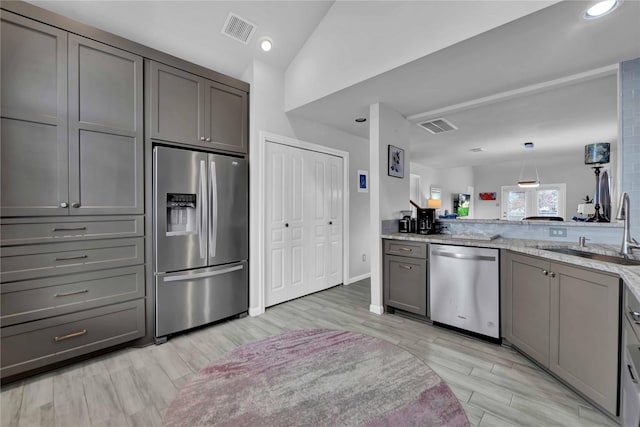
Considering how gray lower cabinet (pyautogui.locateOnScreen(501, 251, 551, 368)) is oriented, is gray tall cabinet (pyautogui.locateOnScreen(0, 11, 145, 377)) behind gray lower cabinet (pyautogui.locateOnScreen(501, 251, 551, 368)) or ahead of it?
ahead

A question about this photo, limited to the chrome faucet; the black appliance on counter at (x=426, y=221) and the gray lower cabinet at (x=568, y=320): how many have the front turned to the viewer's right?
0

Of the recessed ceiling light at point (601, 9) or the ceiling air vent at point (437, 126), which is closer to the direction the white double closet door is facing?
the recessed ceiling light

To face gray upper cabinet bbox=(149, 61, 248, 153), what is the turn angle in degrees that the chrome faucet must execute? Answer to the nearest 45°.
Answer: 0° — it already faces it

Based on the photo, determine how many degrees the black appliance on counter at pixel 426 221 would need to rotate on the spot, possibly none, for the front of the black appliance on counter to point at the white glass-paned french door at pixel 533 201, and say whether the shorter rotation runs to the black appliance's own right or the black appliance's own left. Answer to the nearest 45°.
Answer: approximately 135° to the black appliance's own left

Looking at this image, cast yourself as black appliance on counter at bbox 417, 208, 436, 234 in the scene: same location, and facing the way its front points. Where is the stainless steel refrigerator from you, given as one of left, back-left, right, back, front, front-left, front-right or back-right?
front-right

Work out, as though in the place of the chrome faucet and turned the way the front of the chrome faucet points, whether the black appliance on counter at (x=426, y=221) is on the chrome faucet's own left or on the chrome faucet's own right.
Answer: on the chrome faucet's own right

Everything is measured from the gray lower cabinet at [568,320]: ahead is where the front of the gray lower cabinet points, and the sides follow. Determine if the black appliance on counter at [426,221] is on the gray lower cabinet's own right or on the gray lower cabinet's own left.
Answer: on the gray lower cabinet's own right

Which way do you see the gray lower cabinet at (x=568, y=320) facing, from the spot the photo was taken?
facing the viewer and to the left of the viewer

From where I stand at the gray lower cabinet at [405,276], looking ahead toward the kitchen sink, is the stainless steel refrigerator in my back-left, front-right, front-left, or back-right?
back-right

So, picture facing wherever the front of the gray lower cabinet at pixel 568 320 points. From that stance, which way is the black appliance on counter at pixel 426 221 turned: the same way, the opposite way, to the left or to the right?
to the left

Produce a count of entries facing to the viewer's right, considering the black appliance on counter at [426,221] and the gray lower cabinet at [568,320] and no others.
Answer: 0

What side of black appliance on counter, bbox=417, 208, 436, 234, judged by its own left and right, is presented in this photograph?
front

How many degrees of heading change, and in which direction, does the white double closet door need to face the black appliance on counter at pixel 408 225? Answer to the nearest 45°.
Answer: approximately 45° to its left

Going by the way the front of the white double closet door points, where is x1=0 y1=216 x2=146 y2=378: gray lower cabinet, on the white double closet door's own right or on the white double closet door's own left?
on the white double closet door's own right

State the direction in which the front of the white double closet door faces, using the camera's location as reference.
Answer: facing the viewer and to the right of the viewer

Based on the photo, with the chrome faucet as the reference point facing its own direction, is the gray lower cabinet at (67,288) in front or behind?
in front
